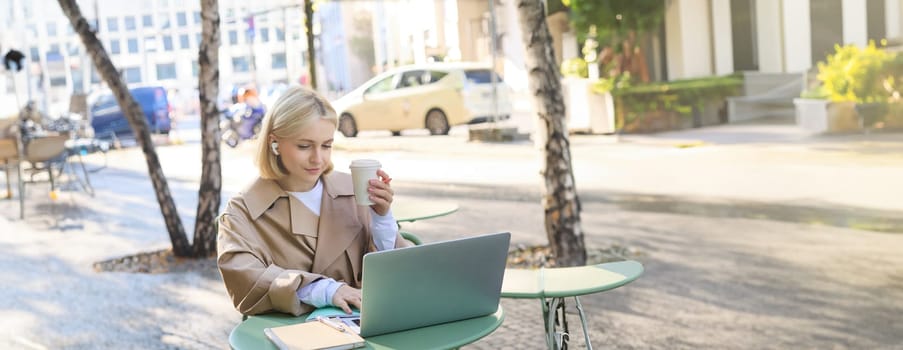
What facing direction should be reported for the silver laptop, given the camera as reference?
facing away from the viewer and to the left of the viewer

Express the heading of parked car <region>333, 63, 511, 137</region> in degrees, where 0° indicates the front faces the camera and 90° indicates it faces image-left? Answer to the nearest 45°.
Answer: approximately 135°

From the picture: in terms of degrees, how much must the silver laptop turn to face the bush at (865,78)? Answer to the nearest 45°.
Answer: approximately 90° to its right

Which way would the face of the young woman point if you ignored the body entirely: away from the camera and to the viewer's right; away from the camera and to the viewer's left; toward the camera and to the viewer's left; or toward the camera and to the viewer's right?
toward the camera and to the viewer's right

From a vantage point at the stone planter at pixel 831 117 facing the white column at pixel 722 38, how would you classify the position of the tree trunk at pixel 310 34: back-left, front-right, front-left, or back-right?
front-left

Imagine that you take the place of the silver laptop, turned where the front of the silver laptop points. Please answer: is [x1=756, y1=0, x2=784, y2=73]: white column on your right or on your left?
on your right

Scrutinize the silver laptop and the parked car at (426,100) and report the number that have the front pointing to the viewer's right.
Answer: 0

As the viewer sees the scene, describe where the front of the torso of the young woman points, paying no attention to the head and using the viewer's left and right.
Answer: facing the viewer and to the right of the viewer

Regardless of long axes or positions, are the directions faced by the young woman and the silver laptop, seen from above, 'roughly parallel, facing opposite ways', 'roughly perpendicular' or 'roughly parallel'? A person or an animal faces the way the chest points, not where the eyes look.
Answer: roughly parallel, facing opposite ways

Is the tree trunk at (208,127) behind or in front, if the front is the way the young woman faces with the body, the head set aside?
behind

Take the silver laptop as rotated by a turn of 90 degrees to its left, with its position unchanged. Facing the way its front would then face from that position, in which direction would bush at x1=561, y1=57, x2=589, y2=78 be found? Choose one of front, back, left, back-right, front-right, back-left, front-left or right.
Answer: back-right

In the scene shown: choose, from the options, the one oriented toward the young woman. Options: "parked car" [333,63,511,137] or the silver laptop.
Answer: the silver laptop
